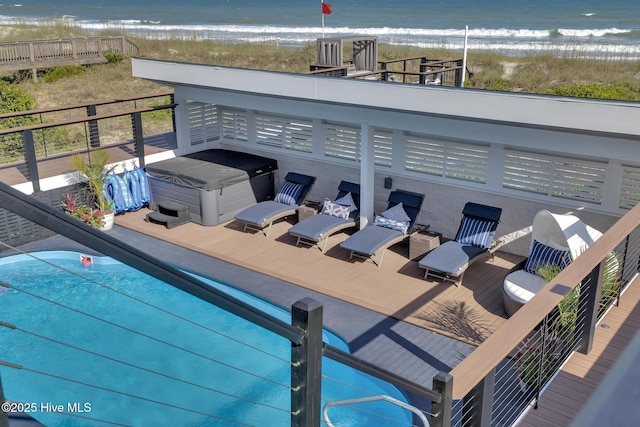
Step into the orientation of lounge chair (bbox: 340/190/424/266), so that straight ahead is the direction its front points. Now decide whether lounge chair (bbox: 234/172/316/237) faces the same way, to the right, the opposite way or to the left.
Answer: the same way

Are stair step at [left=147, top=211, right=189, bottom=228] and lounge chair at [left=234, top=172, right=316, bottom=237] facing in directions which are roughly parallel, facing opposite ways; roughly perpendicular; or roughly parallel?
roughly parallel

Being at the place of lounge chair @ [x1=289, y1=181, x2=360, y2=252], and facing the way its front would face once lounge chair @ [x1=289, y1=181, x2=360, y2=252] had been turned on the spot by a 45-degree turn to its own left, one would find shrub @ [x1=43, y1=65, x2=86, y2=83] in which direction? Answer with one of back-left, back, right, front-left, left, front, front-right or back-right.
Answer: back-right

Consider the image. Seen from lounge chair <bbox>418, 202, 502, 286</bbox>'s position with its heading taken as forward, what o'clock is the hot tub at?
The hot tub is roughly at 2 o'clock from the lounge chair.

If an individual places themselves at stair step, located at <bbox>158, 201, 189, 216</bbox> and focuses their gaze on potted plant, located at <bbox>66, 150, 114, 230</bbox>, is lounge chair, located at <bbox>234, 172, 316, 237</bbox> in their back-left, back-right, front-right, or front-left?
back-left

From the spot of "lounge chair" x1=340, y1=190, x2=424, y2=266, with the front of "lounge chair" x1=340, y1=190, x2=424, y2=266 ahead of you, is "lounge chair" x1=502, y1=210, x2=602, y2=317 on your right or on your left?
on your left

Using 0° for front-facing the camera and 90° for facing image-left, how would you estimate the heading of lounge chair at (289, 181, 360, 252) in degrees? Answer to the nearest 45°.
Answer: approximately 45°

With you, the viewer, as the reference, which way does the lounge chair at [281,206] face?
facing the viewer and to the left of the viewer

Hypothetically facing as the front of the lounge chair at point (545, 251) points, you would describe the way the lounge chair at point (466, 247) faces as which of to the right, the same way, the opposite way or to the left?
the same way

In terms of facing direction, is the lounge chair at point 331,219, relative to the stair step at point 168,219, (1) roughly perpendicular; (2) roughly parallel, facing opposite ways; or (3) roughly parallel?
roughly parallel

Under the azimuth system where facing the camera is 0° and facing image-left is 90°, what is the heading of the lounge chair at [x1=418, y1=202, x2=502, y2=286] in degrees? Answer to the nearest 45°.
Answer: approximately 45°

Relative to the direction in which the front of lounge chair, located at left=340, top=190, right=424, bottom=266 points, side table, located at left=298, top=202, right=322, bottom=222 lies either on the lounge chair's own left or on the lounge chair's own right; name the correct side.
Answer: on the lounge chair's own right

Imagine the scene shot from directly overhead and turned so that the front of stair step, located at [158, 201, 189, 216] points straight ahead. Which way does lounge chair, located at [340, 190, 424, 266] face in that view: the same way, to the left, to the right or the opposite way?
the same way

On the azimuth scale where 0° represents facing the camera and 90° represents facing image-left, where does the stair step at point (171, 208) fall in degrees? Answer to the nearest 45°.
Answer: approximately 45°

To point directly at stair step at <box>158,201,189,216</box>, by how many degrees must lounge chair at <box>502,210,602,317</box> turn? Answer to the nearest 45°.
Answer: approximately 45° to its right

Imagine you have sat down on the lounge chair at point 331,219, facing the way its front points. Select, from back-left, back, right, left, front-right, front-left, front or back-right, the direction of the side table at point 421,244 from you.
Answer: left

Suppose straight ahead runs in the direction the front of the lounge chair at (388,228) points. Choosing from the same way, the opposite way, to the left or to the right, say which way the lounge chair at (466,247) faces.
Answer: the same way

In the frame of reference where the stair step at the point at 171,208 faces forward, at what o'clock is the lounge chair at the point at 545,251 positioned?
The lounge chair is roughly at 9 o'clock from the stair step.

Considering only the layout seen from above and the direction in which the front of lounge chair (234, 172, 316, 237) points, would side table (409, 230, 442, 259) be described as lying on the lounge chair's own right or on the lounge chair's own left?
on the lounge chair's own left

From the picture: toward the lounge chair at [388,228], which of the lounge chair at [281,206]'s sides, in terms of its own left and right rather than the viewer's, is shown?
left
